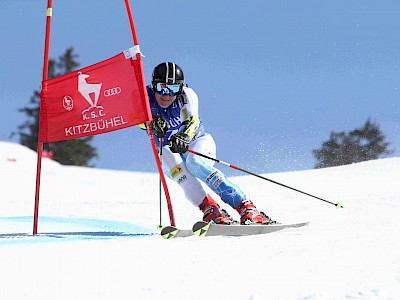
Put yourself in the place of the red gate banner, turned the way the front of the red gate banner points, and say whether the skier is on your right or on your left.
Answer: on your left

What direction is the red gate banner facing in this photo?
toward the camera

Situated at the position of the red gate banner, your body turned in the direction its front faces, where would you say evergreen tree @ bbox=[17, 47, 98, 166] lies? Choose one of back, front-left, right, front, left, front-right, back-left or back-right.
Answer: back

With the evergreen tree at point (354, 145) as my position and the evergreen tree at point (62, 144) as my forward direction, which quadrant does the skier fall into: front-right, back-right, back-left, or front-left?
front-left
